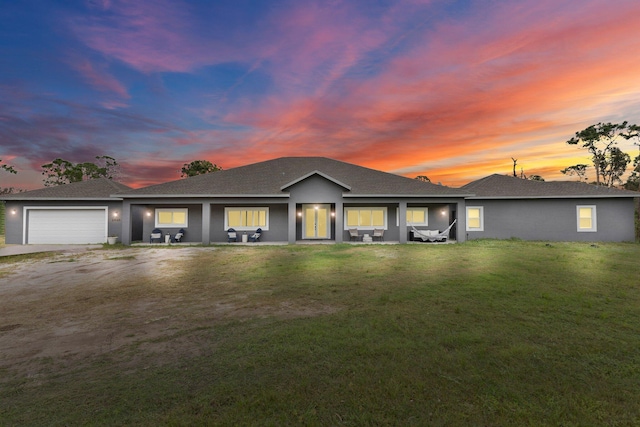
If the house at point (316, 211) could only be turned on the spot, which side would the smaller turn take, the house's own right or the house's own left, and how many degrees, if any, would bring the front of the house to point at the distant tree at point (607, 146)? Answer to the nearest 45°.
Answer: approximately 90° to the house's own left

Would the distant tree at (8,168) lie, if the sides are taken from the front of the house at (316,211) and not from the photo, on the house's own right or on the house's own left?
on the house's own right

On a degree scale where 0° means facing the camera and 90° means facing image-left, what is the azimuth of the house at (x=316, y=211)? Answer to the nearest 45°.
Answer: approximately 0°

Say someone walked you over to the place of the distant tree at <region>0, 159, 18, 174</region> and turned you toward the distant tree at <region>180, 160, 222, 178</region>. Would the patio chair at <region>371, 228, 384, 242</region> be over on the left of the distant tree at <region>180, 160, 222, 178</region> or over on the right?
right

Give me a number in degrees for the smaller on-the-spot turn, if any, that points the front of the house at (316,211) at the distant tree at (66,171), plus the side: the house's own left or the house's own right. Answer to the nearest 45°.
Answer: approximately 135° to the house's own right

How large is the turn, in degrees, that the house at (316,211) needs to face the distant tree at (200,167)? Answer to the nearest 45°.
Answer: approximately 135° to its right

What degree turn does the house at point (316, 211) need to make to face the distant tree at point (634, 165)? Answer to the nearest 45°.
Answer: approximately 90° to its left

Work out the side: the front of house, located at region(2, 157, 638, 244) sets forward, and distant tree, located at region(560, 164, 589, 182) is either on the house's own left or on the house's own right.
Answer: on the house's own left
